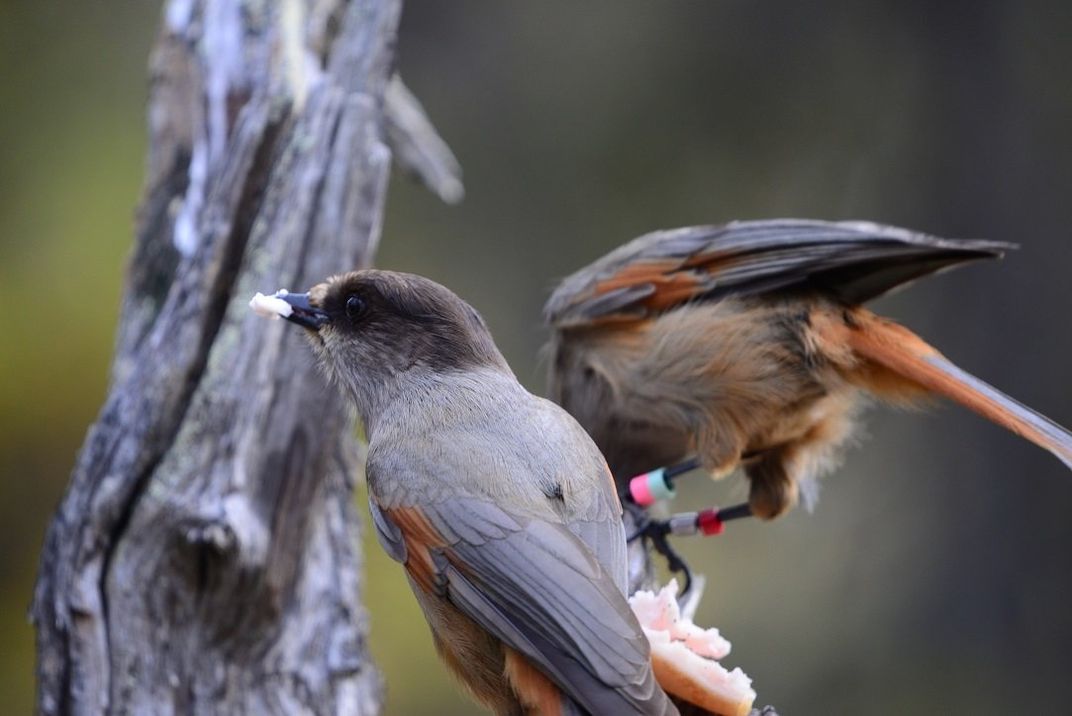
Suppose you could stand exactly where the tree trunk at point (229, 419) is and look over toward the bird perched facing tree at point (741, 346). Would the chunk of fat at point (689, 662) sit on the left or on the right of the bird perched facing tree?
right

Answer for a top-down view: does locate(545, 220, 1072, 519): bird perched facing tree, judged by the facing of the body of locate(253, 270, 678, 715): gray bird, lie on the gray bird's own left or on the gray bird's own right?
on the gray bird's own right

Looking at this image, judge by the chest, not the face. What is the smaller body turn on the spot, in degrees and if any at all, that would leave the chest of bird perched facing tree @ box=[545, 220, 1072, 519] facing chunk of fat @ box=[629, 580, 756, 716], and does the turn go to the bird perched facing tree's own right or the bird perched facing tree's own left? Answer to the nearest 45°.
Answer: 0° — it already faces it

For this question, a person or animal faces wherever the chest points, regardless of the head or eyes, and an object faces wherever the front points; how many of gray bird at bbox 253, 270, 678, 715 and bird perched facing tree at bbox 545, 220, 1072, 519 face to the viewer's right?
0

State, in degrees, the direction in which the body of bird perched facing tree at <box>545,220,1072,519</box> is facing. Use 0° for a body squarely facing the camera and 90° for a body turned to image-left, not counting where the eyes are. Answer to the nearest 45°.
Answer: approximately 90°

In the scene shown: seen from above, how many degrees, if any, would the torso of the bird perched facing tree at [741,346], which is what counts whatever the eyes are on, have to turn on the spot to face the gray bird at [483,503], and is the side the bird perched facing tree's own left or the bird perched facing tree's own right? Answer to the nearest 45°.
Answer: approximately 90° to the bird perched facing tree's own left

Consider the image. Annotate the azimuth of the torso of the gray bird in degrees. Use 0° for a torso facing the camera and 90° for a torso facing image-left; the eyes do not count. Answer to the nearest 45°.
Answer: approximately 135°

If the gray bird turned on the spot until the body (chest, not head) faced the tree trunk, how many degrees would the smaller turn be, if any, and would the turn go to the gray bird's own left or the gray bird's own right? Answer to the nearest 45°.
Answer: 0° — it already faces it

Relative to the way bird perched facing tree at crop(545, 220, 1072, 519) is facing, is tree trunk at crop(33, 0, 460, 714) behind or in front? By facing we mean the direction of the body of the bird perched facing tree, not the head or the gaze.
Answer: in front
